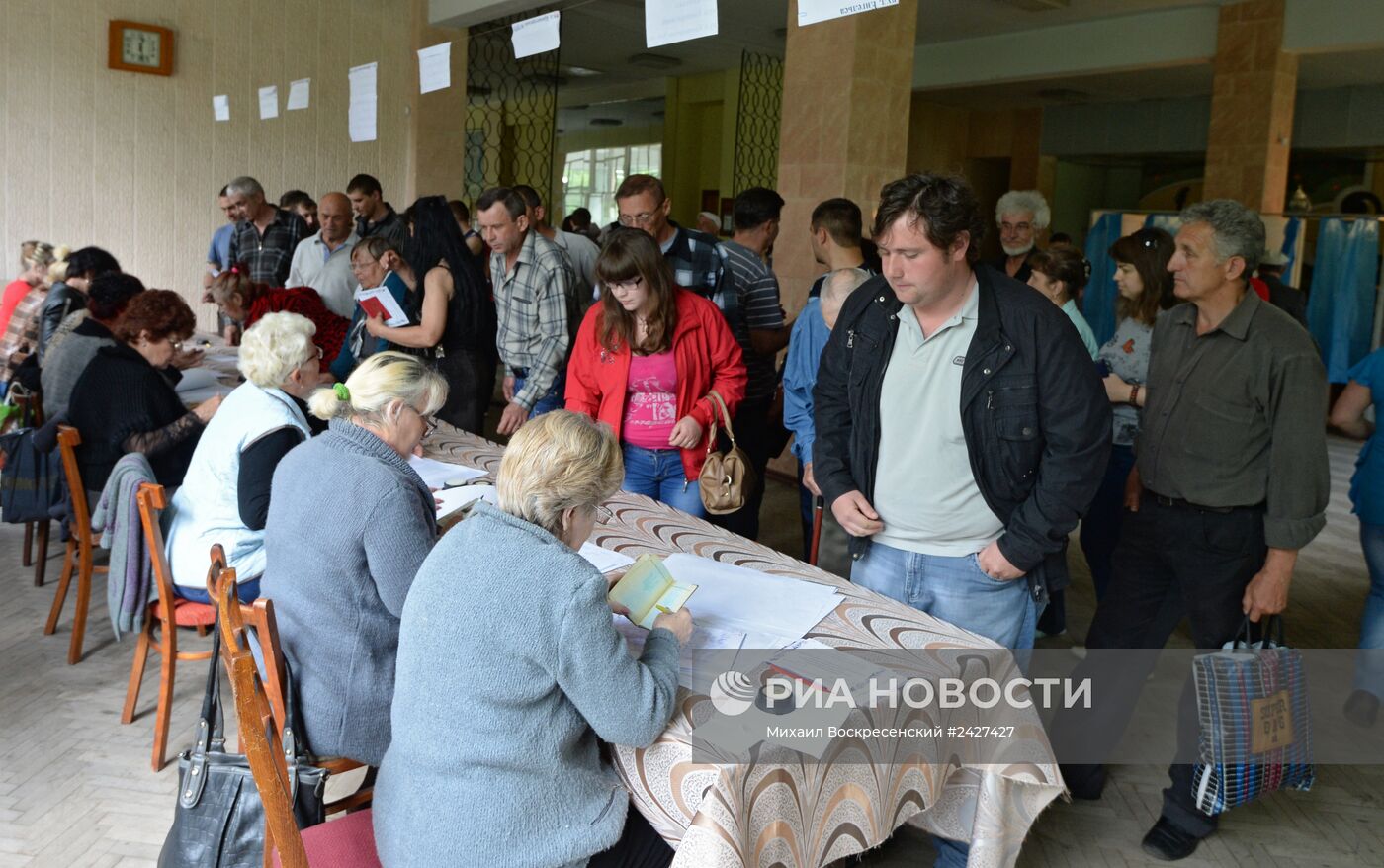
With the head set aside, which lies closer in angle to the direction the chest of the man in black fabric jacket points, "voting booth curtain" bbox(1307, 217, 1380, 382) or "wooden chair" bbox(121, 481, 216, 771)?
the wooden chair

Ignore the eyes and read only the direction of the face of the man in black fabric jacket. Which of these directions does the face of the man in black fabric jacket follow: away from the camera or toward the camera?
toward the camera

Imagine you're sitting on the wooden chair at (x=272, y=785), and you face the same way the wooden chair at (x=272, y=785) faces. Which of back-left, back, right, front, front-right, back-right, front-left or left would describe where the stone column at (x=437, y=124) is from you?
left

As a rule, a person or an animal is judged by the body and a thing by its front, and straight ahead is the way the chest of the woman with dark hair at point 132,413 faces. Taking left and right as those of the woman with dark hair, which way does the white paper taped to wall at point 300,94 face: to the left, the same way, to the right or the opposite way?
to the right

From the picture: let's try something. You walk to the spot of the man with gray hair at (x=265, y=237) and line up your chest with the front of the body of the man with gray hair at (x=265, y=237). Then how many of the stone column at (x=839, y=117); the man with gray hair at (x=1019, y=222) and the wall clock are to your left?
2

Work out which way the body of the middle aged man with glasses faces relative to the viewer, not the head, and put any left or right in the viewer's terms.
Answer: facing the viewer and to the left of the viewer

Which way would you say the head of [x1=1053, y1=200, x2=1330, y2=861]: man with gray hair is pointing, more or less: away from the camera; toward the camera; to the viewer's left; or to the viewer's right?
to the viewer's left

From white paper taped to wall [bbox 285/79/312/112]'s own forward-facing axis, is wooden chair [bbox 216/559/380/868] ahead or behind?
ahead

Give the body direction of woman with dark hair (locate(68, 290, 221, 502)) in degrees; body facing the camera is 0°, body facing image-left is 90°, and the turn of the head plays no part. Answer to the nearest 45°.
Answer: approximately 270°

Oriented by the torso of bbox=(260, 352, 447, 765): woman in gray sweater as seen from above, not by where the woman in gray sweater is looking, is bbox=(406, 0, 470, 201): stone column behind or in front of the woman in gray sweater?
in front

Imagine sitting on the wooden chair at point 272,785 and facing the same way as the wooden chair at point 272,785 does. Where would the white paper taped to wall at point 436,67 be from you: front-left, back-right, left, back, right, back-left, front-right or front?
left

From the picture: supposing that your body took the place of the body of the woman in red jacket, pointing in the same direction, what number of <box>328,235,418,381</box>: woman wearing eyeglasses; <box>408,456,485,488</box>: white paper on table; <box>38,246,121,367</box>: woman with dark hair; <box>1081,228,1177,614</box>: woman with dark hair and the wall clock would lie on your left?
1

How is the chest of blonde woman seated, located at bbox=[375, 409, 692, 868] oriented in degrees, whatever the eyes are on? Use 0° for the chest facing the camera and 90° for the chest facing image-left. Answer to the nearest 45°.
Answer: approximately 225°

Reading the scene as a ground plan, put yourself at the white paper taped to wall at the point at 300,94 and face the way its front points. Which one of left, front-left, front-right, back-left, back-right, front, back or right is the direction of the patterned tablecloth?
front

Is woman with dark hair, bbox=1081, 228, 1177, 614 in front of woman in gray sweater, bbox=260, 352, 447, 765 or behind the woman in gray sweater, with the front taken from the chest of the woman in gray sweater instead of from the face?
in front

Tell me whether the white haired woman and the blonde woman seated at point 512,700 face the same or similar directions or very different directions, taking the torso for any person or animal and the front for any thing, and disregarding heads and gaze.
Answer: same or similar directions

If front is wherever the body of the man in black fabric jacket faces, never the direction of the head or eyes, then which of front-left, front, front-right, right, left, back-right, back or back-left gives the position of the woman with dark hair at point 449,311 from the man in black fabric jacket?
right

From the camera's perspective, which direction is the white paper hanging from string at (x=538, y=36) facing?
toward the camera

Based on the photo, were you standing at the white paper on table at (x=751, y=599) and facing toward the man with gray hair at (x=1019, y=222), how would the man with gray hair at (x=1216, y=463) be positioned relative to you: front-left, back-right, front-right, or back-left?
front-right

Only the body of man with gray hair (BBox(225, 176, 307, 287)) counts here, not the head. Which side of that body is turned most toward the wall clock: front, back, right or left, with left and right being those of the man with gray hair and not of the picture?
right
